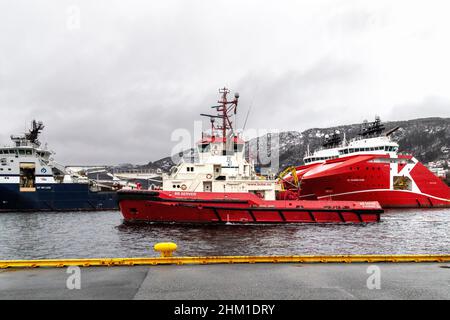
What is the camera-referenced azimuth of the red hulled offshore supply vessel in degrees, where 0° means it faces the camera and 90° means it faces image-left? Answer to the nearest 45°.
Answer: approximately 45°

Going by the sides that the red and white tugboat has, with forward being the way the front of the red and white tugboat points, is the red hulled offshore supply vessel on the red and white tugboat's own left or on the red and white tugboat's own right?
on the red and white tugboat's own right

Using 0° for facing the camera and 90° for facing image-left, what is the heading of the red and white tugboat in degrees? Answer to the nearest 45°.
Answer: approximately 90°
